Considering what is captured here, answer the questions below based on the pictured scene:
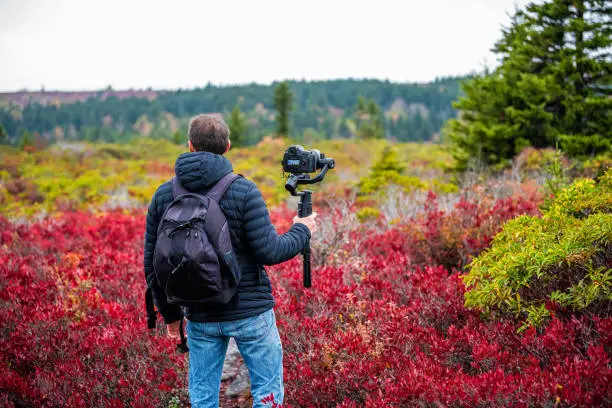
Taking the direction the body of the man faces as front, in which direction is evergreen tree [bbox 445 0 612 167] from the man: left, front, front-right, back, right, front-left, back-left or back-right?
front

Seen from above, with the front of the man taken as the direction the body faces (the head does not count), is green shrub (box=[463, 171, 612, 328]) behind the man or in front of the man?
in front

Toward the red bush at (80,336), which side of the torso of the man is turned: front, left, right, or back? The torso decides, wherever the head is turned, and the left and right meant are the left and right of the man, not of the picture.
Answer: left

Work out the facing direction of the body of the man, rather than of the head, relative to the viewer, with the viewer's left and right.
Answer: facing away from the viewer and to the right of the viewer

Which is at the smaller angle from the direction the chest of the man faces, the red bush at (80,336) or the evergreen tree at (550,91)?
the evergreen tree

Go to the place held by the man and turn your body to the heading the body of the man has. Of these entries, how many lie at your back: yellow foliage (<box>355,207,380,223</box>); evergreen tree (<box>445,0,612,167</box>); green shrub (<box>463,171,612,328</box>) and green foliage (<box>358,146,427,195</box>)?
0

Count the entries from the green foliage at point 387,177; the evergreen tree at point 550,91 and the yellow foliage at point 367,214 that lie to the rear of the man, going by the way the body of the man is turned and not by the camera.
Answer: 0

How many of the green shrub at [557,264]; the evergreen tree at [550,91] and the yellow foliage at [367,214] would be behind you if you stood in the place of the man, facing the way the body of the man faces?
0

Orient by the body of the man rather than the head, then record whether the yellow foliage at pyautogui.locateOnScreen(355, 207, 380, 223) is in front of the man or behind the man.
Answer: in front

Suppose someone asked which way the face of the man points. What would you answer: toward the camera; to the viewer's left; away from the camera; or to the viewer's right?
away from the camera

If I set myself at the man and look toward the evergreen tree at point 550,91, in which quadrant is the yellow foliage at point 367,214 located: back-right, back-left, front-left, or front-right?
front-left
